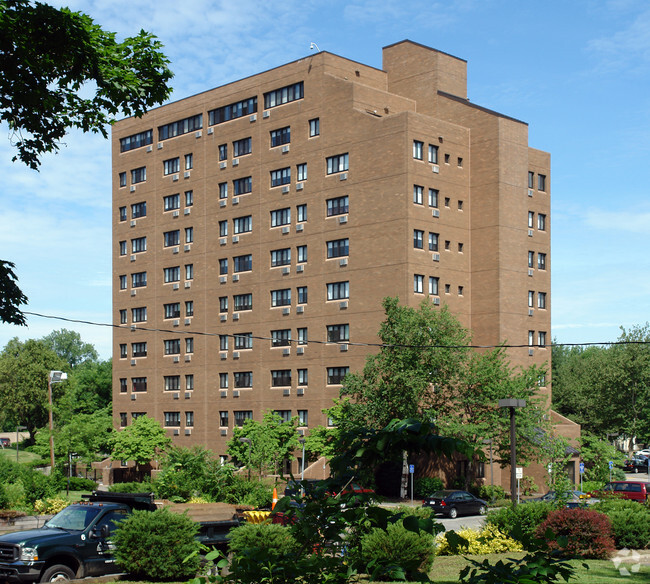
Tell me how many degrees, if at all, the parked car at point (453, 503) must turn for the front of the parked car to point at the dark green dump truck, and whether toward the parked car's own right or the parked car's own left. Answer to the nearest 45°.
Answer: approximately 135° to the parked car's own right

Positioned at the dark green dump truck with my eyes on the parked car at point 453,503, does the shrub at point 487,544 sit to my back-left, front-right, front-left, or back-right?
front-right

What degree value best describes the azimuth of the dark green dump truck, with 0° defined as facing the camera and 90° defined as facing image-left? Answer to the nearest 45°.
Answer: approximately 45°

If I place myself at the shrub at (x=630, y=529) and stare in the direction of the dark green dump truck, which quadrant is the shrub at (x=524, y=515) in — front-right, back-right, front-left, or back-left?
front-right

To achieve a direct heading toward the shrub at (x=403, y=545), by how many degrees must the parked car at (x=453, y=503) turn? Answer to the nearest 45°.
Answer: approximately 135° to its right

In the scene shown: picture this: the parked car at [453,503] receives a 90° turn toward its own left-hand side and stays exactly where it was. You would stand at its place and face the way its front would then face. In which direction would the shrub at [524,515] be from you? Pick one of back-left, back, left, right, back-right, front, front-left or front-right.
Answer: back-left

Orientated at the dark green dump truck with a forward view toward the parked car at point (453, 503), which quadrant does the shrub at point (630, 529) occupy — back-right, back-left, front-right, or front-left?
front-right

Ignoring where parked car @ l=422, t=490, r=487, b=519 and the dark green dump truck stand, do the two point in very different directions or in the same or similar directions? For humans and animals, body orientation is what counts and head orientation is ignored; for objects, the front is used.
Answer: very different directions

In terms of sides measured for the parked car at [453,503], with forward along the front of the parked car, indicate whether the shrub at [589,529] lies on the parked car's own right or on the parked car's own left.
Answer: on the parked car's own right
